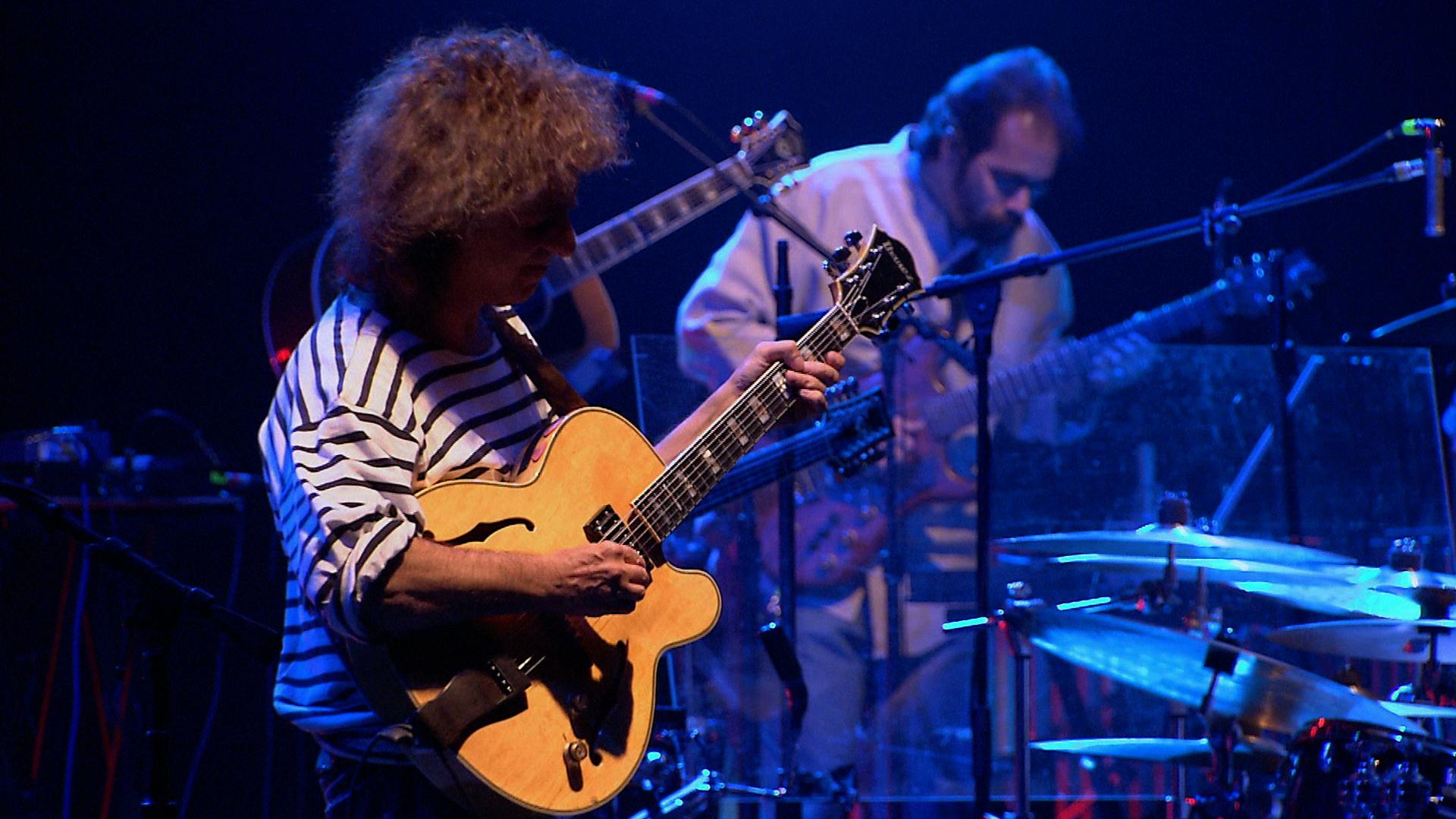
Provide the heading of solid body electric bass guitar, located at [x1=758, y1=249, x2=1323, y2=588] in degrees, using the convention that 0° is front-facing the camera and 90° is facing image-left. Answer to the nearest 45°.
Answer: approximately 0°

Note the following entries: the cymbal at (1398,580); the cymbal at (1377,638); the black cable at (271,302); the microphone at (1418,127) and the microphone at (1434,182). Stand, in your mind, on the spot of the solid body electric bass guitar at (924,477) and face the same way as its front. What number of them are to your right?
1

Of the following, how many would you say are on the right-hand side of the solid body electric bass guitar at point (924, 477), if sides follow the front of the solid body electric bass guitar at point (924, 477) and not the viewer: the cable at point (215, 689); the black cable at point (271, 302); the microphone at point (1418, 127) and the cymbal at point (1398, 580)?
2

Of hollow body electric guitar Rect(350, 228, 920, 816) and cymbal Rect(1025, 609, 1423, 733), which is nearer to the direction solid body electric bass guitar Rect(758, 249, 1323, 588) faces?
the hollow body electric guitar

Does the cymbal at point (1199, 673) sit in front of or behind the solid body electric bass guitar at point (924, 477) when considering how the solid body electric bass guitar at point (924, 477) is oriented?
in front

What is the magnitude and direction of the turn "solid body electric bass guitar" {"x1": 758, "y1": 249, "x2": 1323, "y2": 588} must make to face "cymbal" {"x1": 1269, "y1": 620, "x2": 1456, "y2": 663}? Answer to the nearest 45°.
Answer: approximately 45° to its left

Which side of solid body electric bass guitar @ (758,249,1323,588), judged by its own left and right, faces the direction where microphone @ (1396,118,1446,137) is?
left

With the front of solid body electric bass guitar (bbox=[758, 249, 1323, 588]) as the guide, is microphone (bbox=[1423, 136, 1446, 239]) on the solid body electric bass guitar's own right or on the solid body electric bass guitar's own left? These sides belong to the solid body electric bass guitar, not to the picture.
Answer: on the solid body electric bass guitar's own left

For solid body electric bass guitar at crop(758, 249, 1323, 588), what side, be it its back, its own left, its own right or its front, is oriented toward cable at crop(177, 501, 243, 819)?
right

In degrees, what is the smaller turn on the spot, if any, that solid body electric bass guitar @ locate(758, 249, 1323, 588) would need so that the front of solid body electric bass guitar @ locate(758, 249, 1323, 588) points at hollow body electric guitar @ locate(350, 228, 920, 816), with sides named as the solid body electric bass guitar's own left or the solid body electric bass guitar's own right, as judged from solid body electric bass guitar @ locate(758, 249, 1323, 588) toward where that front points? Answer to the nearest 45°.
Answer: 0° — it already faces it

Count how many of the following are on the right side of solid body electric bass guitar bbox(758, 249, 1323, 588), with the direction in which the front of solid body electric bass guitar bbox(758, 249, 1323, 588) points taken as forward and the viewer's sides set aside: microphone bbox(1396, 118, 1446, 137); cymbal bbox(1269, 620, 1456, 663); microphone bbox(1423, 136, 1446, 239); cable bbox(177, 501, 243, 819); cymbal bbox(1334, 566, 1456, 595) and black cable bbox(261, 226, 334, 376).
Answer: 2

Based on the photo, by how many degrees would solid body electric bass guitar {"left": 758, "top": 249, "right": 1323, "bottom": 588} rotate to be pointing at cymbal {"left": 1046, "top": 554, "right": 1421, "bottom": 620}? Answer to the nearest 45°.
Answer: approximately 45° to its left
